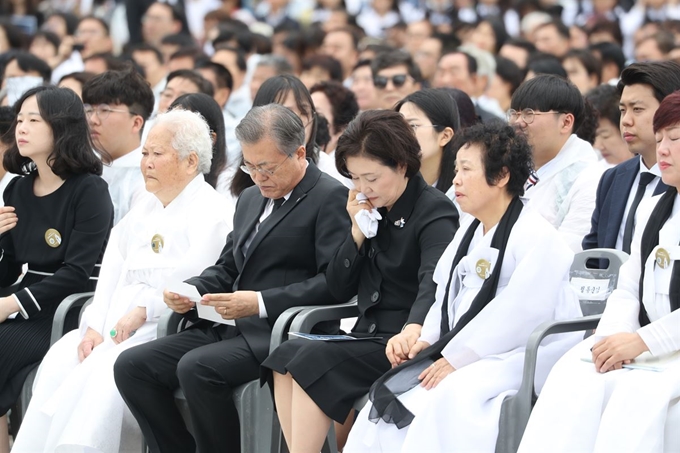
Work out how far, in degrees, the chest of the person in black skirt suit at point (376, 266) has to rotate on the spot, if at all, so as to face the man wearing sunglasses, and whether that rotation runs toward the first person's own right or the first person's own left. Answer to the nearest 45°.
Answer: approximately 135° to the first person's own right

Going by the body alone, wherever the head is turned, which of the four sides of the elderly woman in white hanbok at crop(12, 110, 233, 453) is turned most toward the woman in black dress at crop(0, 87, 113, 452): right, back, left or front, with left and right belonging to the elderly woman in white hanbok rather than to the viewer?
right

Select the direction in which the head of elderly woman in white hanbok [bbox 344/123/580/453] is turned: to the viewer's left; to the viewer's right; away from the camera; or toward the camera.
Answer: to the viewer's left

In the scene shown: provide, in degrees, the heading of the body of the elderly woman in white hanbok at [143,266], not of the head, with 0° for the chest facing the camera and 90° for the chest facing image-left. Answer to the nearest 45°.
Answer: approximately 45°

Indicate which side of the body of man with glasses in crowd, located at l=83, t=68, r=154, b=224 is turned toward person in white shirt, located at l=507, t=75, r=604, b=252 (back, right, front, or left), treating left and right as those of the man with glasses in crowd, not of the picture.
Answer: left

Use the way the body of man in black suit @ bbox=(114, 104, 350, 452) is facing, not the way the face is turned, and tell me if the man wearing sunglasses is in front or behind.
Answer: behind

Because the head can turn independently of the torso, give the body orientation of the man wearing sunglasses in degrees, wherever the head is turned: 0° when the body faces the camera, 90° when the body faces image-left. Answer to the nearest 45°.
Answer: approximately 45°
